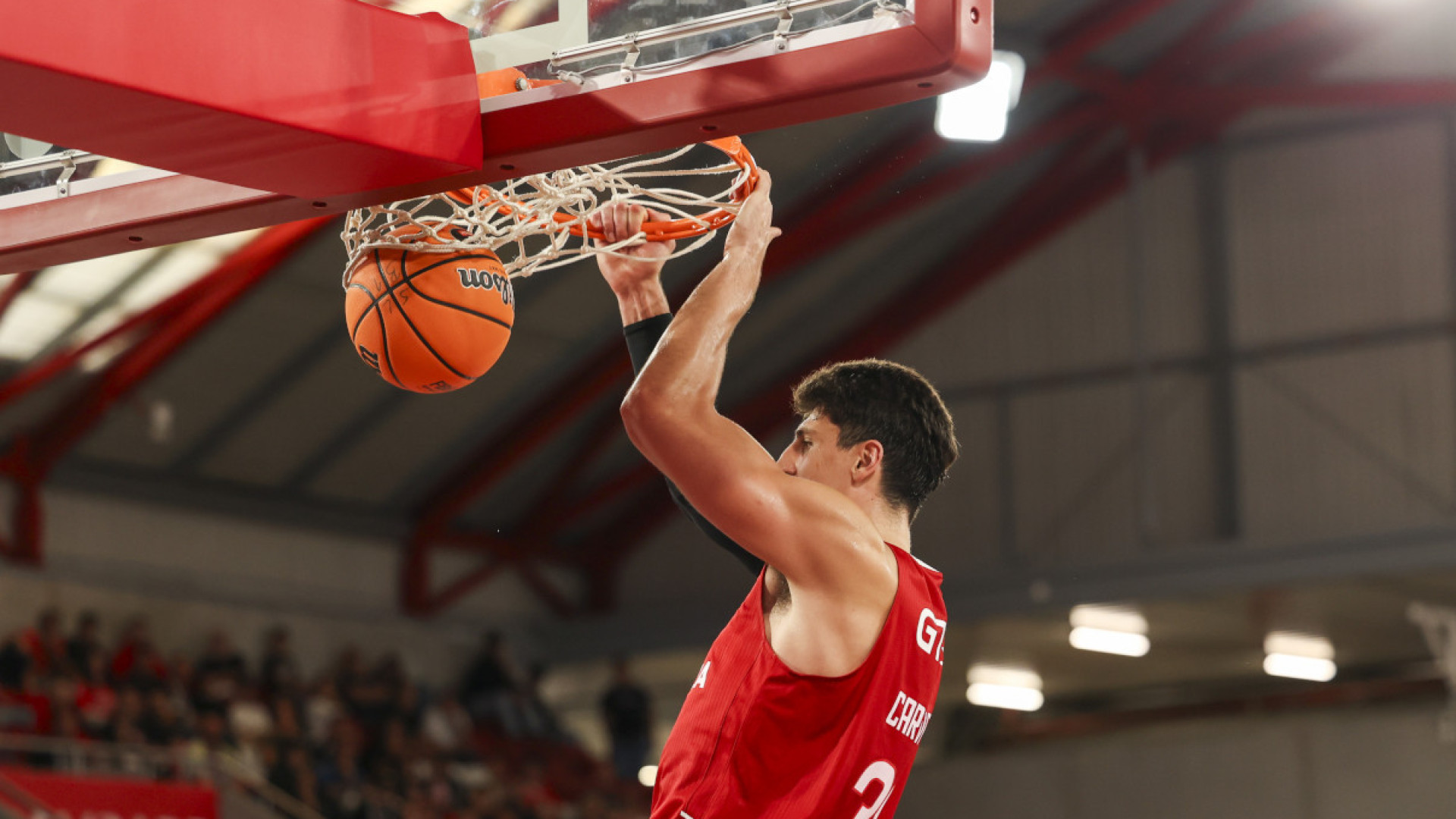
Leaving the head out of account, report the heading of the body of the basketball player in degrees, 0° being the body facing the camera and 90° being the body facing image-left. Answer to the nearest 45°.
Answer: approximately 90°

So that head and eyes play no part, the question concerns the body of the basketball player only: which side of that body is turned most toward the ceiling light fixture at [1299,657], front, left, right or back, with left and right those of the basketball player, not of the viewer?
right

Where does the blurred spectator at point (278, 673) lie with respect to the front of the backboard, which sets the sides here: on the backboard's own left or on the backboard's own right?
on the backboard's own left

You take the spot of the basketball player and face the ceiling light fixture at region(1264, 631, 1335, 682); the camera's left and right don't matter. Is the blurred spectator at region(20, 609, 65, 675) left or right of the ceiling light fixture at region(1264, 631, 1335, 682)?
left

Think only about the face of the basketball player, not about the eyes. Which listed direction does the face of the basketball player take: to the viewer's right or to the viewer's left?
to the viewer's left
